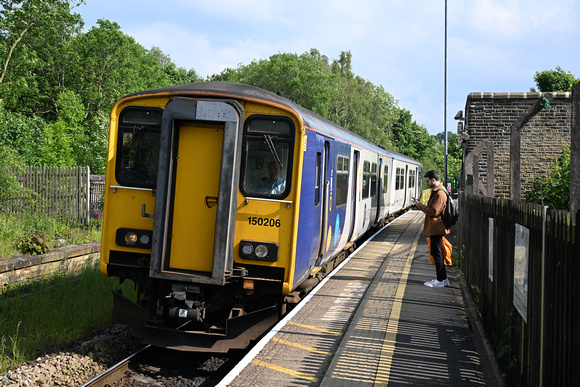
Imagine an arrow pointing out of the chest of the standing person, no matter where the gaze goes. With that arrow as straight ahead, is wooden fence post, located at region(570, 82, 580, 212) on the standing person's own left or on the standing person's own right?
on the standing person's own left

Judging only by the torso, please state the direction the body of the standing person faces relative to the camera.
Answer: to the viewer's left

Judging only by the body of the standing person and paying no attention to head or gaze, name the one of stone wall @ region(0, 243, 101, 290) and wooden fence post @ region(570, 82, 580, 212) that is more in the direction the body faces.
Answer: the stone wall

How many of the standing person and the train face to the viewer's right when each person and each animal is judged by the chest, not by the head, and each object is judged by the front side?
0

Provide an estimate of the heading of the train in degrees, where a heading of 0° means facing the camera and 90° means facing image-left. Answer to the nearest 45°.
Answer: approximately 45°

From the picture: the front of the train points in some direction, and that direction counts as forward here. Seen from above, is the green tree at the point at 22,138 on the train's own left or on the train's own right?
on the train's own right

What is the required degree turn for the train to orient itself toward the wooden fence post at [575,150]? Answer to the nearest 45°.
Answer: approximately 90° to its left

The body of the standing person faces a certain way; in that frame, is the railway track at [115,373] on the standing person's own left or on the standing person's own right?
on the standing person's own left
